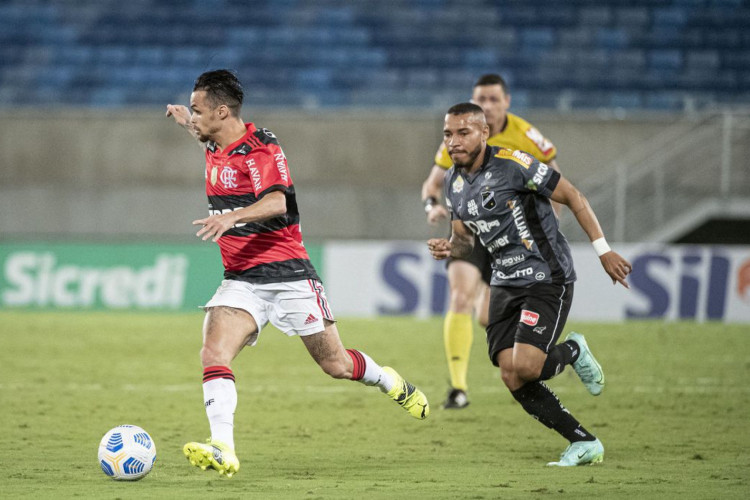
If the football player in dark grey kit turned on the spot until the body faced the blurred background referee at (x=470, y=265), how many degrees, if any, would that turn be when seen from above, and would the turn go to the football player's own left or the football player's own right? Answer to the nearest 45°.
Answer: approximately 135° to the football player's own right

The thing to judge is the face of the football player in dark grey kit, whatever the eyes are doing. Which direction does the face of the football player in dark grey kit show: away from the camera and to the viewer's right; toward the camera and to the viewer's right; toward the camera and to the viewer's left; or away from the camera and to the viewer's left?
toward the camera and to the viewer's left

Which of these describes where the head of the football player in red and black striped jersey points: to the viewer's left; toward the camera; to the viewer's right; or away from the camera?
to the viewer's left

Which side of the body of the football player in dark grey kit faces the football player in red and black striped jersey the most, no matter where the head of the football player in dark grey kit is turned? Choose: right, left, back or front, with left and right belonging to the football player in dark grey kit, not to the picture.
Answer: front

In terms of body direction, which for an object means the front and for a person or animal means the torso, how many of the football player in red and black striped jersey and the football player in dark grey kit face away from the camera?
0

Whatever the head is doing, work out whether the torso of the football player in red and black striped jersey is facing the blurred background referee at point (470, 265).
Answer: no

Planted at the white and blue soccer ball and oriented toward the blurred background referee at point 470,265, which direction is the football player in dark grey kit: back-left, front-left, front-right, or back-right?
front-right

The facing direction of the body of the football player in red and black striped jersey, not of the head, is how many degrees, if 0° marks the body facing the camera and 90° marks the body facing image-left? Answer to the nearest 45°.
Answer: approximately 45°

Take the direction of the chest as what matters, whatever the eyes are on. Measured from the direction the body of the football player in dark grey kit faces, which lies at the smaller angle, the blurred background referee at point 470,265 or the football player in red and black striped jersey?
the football player in red and black striped jersey

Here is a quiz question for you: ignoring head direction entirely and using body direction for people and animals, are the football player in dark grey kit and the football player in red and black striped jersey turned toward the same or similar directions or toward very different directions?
same or similar directions

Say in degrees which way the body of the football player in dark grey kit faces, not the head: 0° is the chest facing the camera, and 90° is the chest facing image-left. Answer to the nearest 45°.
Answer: approximately 45°

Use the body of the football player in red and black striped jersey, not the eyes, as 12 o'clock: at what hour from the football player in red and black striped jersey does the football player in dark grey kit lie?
The football player in dark grey kit is roughly at 7 o'clock from the football player in red and black striped jersey.

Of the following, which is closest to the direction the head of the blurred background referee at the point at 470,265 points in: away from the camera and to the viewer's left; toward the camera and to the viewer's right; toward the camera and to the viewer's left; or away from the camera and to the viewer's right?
toward the camera and to the viewer's left
